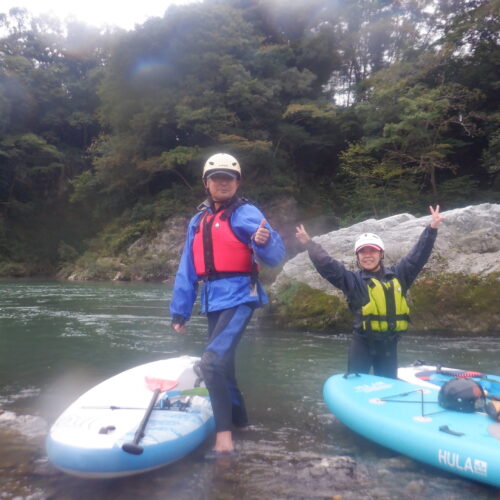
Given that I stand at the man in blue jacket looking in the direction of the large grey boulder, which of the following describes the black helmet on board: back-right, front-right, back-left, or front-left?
front-right

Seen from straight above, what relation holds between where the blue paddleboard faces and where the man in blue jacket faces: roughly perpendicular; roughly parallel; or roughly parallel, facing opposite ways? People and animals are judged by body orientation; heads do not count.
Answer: roughly perpendicular

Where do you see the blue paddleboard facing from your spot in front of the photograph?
facing away from the viewer and to the left of the viewer

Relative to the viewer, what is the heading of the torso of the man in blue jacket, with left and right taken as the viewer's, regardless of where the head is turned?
facing the viewer and to the left of the viewer

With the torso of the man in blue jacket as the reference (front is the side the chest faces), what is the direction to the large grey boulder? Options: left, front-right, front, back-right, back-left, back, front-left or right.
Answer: back

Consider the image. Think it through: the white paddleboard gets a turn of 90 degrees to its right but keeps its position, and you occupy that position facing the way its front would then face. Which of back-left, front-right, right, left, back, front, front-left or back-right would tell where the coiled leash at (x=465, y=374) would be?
back-right

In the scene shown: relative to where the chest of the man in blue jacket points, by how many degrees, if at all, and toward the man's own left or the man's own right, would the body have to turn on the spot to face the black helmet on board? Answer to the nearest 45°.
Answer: approximately 135° to the man's own left

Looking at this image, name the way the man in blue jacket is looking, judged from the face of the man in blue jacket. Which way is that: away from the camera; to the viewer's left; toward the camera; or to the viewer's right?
toward the camera

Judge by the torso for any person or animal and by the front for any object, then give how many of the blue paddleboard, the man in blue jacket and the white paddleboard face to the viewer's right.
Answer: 0

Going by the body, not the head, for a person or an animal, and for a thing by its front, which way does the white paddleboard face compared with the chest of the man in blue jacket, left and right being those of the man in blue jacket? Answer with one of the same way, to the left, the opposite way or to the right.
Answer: the same way

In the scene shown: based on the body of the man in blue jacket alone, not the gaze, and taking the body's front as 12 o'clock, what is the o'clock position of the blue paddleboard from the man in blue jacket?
The blue paddleboard is roughly at 8 o'clock from the man in blue jacket.

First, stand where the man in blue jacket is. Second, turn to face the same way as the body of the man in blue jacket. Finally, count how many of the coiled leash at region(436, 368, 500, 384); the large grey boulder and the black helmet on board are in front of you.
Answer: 0
